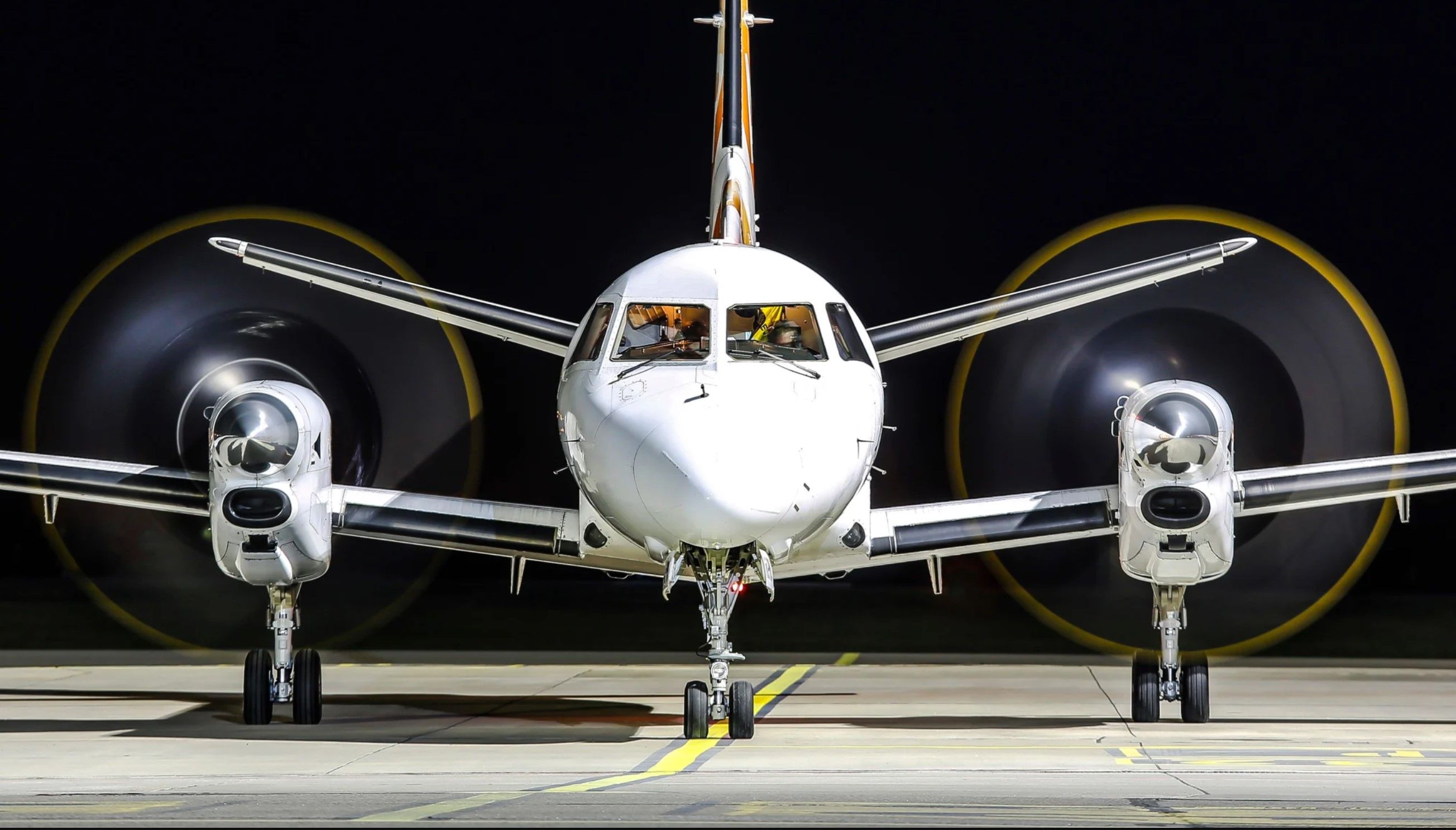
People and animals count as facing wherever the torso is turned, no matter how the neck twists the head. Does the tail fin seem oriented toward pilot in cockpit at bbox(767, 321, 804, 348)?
yes

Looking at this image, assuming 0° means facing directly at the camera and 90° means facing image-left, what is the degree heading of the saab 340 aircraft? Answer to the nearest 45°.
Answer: approximately 0°

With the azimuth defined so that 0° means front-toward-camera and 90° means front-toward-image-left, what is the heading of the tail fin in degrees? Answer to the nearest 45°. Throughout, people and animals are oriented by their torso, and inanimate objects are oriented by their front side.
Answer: approximately 0°
